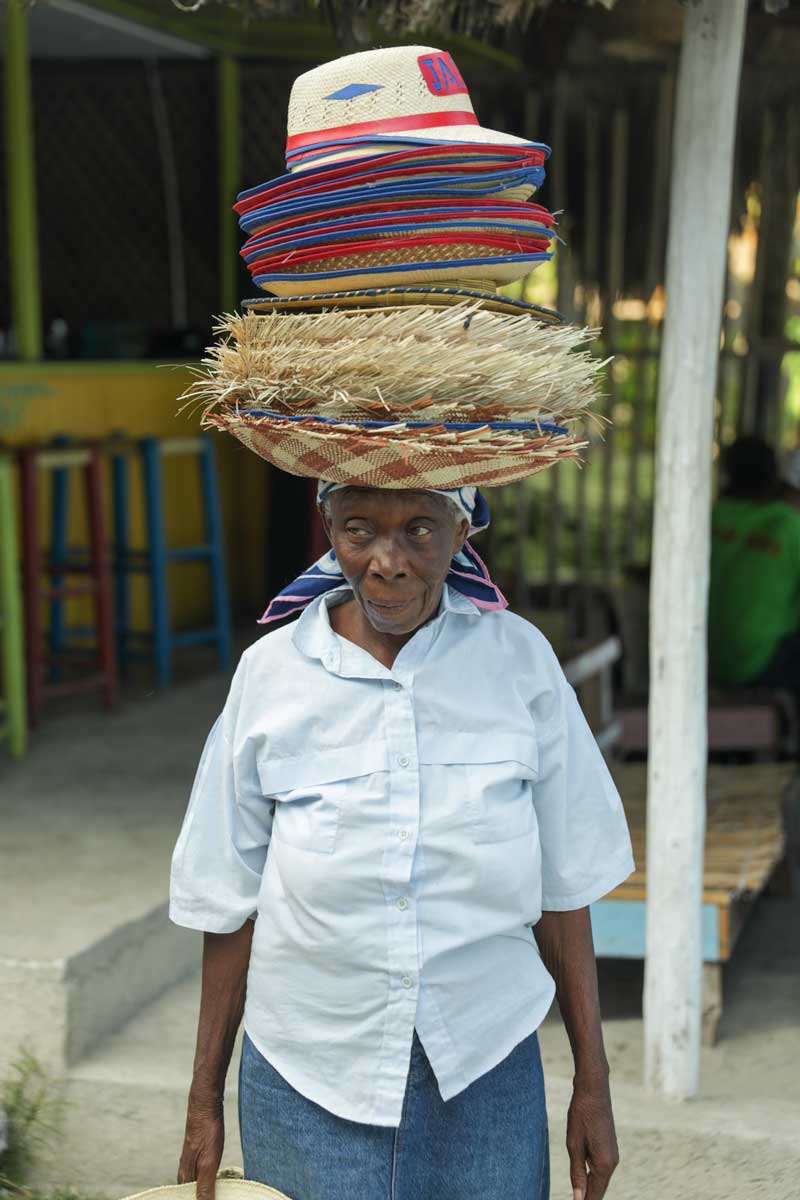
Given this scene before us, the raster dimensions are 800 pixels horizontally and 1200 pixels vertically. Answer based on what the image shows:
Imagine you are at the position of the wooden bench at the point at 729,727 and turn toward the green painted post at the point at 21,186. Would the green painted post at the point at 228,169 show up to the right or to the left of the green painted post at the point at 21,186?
right

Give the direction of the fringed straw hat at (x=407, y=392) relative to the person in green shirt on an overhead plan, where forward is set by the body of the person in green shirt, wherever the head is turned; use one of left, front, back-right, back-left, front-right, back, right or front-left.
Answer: back

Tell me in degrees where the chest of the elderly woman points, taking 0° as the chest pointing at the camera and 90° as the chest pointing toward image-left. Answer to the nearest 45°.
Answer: approximately 0°

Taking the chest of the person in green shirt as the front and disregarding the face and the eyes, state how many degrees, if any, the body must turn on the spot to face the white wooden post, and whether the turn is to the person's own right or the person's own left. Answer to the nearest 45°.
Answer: approximately 180°

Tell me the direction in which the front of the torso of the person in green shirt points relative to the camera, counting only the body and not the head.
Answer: away from the camera

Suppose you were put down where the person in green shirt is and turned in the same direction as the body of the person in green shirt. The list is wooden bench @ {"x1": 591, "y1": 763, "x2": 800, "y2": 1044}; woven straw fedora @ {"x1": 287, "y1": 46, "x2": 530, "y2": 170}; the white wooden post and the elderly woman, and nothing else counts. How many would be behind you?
4

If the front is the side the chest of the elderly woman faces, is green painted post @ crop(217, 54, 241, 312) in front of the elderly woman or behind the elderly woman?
behind

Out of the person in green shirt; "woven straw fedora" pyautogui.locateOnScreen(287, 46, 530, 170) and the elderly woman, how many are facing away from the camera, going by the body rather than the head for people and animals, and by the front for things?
1
